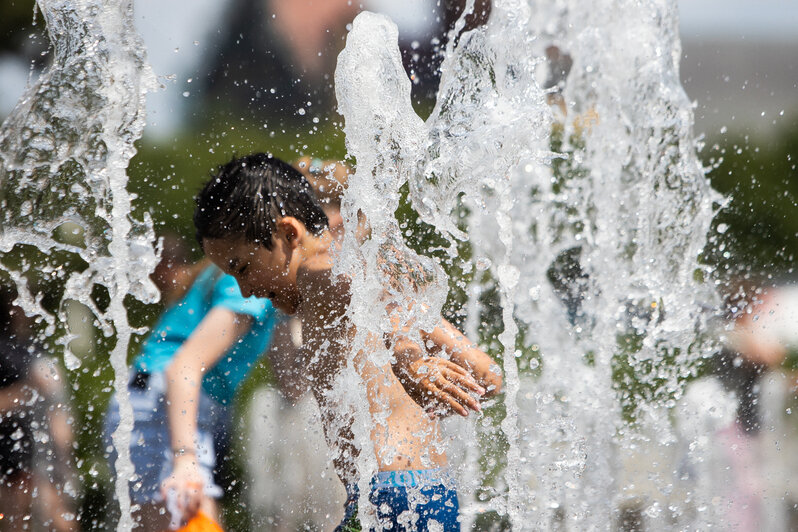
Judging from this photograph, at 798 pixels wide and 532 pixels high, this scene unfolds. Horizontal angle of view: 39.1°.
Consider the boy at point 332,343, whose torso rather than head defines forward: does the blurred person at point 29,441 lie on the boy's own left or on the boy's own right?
on the boy's own right

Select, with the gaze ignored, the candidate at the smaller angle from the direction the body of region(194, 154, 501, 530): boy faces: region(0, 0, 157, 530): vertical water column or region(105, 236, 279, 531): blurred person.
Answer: the vertical water column
